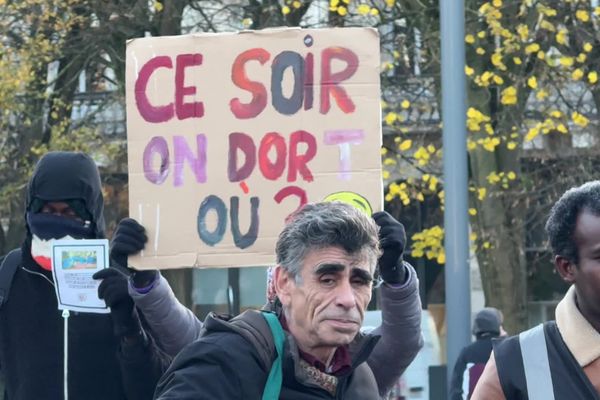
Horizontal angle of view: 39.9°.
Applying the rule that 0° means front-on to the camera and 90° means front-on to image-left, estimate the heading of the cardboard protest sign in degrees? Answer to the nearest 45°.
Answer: approximately 0°

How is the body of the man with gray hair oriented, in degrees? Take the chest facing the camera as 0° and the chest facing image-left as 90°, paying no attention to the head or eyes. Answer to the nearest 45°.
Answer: approximately 315°

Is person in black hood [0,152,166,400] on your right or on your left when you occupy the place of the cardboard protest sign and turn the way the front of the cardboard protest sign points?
on your right

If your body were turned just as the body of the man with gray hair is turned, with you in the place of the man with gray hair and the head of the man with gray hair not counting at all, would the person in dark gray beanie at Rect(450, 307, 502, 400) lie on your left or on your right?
on your left

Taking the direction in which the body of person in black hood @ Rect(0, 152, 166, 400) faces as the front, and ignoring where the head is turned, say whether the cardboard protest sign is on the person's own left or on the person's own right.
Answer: on the person's own left

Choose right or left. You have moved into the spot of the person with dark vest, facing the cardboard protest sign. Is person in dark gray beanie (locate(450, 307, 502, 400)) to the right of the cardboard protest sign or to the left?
right

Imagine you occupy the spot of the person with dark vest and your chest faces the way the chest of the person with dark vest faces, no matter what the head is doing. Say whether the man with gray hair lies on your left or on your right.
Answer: on your right

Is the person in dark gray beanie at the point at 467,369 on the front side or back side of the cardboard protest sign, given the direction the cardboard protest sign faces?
on the back side

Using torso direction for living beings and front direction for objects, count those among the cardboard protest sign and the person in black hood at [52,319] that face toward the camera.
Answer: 2
